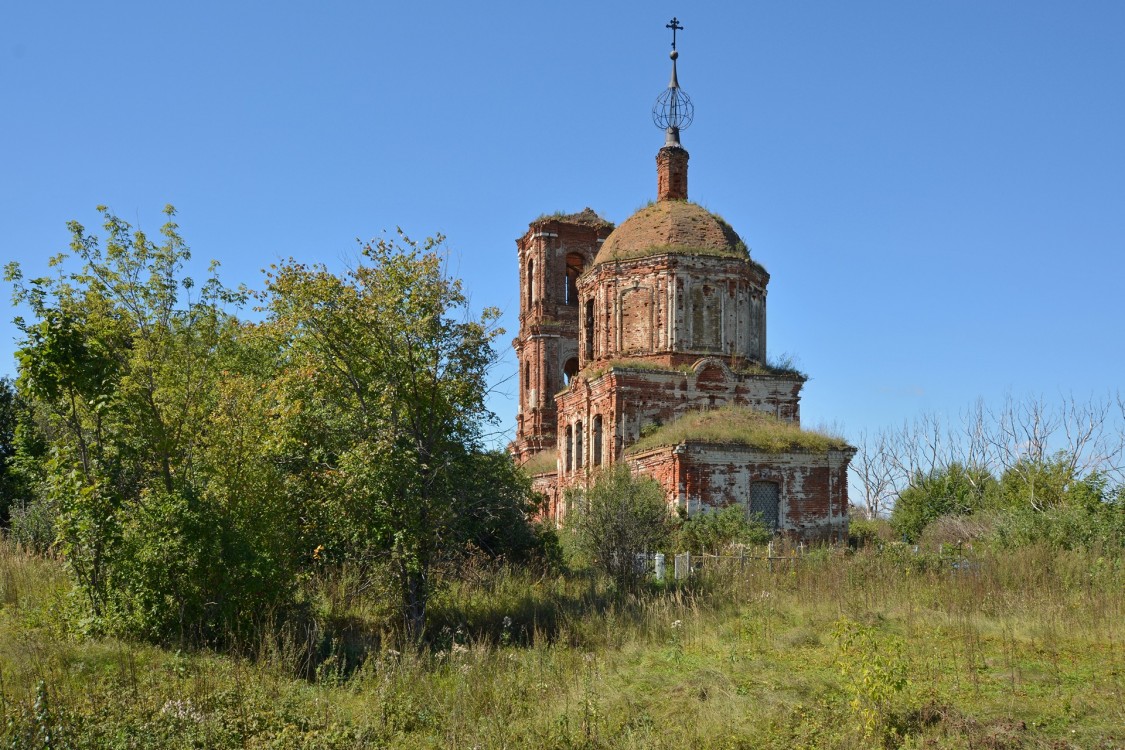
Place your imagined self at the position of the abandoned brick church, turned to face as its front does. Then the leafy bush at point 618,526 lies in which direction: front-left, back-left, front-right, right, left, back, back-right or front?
back-left

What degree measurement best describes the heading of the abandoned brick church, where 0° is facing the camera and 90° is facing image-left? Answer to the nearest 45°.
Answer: approximately 135°

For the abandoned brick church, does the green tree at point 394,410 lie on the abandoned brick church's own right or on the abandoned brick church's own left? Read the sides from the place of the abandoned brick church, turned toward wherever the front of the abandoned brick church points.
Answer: on the abandoned brick church's own left

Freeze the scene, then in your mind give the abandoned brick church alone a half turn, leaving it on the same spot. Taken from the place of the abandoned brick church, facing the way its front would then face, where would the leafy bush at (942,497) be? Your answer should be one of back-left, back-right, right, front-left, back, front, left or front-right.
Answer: left

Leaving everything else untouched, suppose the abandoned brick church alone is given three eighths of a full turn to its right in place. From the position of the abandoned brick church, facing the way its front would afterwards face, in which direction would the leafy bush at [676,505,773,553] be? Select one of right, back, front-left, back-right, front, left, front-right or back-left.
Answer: right
